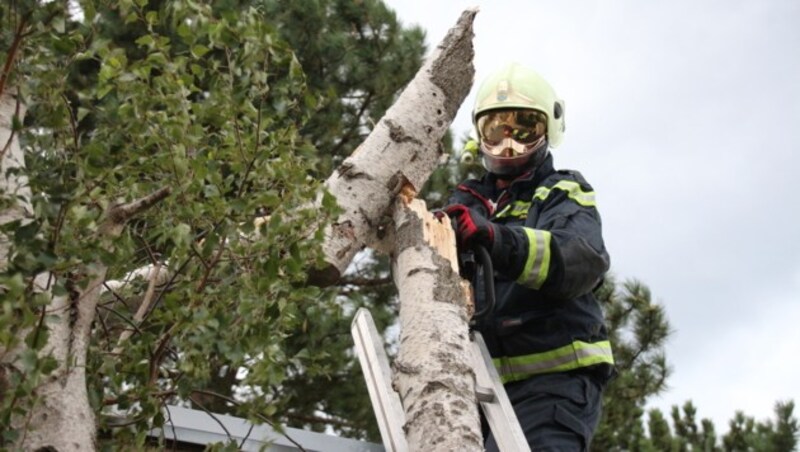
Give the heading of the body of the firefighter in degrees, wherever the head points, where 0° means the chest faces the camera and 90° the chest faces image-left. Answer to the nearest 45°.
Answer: approximately 45°

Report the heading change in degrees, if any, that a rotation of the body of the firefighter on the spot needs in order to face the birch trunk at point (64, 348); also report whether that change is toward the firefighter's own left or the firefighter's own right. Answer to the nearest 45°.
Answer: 0° — they already face it

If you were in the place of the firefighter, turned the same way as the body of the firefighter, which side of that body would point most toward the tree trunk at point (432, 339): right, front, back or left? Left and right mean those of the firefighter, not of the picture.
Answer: front

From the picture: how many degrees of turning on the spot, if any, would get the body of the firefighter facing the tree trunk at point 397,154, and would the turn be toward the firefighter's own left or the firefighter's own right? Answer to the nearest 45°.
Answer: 0° — they already face it
